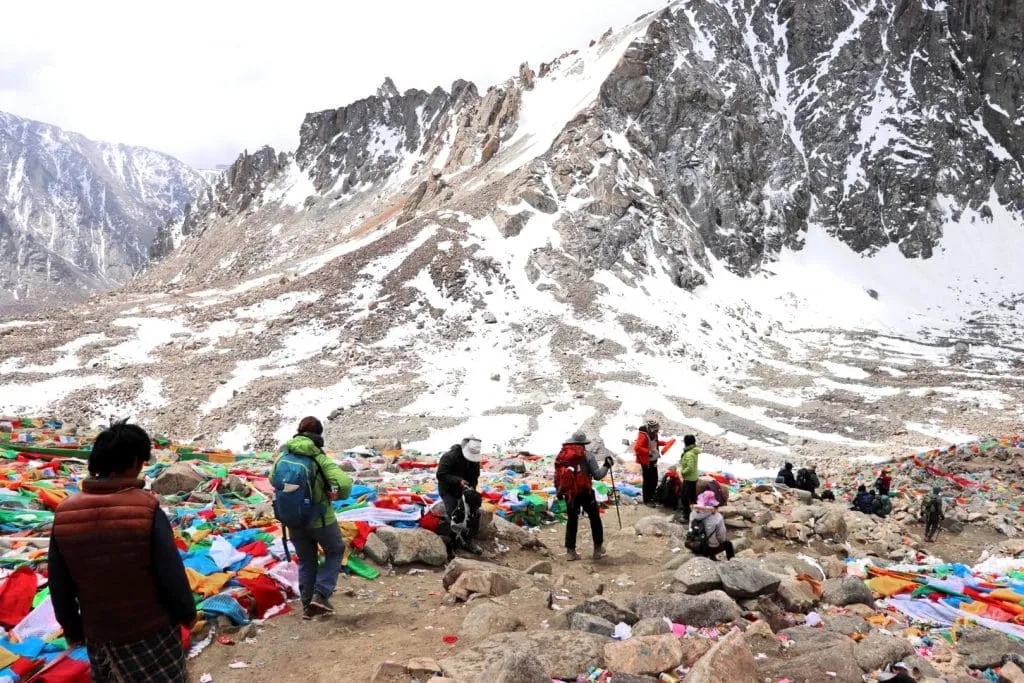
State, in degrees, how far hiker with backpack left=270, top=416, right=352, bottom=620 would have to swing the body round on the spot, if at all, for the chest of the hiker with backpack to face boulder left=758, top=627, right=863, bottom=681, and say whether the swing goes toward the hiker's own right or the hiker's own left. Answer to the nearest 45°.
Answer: approximately 90° to the hiker's own right

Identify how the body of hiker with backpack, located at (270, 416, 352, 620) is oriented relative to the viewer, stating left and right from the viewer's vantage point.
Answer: facing away from the viewer and to the right of the viewer

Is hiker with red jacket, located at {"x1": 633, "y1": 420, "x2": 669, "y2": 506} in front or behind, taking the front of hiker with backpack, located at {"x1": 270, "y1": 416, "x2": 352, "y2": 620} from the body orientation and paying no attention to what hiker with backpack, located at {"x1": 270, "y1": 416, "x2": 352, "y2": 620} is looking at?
in front

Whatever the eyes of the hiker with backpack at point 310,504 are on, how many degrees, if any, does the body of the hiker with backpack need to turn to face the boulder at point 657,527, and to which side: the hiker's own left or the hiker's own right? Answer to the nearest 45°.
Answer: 0° — they already face it

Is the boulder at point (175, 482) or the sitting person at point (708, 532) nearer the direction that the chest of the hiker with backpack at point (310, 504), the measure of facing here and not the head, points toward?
the sitting person

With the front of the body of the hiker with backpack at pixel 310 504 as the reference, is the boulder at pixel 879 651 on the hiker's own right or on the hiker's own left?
on the hiker's own right

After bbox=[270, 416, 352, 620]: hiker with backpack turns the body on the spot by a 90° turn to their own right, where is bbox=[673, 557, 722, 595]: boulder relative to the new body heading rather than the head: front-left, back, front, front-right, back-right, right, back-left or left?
front-left

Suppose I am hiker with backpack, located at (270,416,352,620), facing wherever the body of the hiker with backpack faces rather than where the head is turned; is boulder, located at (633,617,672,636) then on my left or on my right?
on my right

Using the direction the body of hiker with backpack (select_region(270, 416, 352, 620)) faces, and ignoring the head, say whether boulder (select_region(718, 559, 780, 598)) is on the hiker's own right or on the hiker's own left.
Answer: on the hiker's own right

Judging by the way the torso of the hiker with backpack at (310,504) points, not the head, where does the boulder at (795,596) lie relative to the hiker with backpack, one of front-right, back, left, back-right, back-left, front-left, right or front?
front-right

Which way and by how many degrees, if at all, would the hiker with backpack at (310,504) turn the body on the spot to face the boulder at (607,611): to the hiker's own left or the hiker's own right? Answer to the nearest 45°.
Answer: approximately 45° to the hiker's own right

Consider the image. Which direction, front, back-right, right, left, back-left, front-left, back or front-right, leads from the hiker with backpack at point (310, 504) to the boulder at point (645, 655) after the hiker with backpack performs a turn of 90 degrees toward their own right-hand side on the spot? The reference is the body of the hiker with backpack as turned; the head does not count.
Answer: front

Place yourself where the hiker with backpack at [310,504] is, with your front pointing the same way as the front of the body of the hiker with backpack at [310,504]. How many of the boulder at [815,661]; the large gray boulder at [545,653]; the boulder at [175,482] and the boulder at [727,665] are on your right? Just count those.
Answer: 3

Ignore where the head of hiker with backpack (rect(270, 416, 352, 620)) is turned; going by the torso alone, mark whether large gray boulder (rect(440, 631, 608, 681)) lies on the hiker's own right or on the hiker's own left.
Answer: on the hiker's own right
